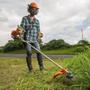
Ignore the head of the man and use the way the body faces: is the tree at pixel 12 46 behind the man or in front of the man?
behind

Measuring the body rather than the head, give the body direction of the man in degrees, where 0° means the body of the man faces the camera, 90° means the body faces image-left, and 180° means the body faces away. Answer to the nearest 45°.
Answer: approximately 315°
